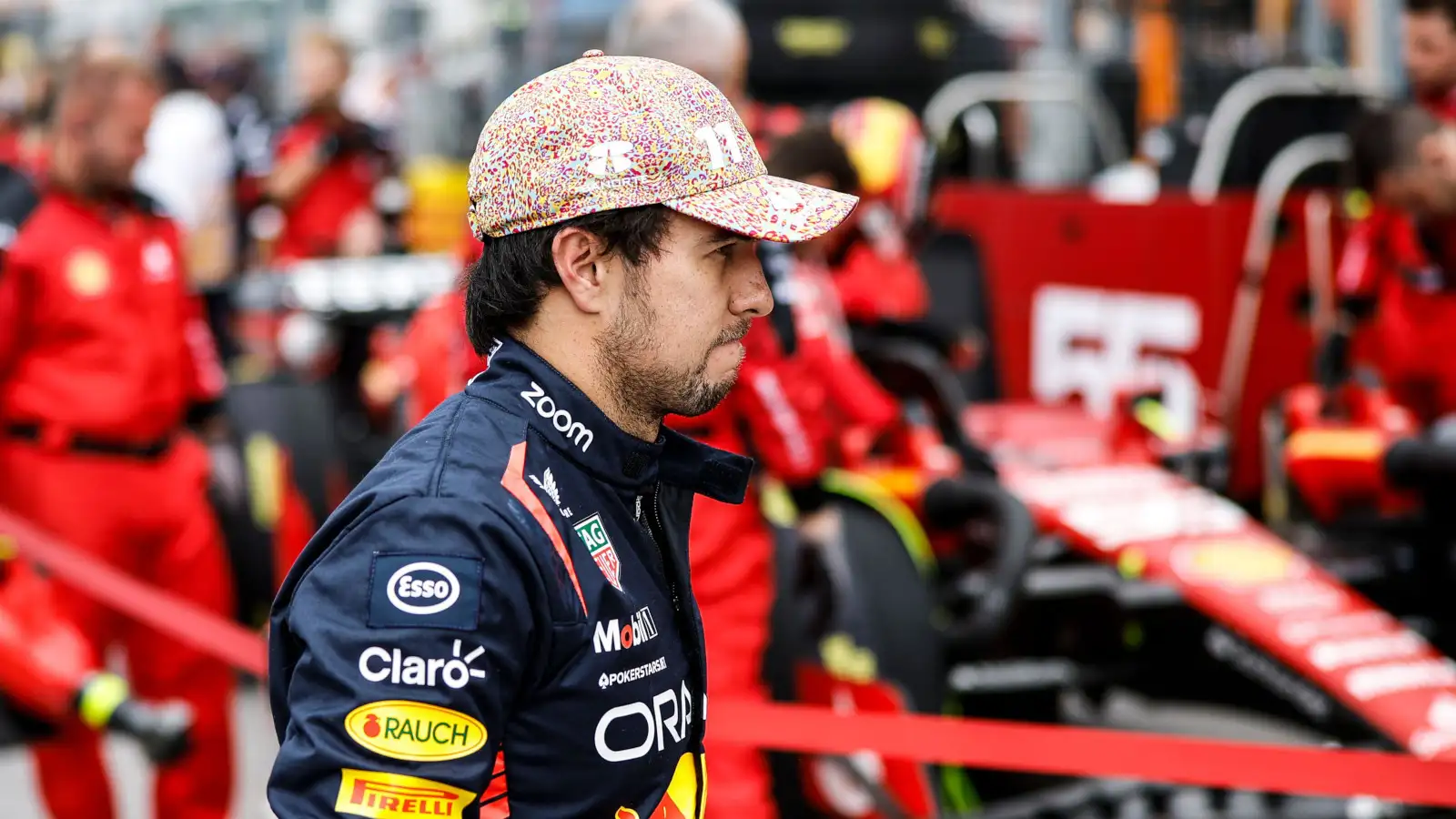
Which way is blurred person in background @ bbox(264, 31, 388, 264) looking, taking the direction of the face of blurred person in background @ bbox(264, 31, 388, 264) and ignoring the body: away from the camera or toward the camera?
toward the camera

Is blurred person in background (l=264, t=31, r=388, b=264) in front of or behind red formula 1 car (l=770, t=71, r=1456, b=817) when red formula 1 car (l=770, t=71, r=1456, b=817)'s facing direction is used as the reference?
behind

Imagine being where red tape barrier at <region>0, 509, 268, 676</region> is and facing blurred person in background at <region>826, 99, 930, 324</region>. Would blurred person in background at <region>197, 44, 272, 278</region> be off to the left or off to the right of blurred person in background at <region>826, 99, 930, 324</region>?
left

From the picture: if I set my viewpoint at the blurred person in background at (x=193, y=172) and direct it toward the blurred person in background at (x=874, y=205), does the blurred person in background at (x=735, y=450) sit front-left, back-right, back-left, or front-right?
front-right

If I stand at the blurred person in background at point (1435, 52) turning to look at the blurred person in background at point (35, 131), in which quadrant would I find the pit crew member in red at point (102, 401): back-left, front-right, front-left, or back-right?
front-left

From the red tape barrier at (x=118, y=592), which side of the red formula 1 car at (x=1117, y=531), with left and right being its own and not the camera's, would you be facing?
right

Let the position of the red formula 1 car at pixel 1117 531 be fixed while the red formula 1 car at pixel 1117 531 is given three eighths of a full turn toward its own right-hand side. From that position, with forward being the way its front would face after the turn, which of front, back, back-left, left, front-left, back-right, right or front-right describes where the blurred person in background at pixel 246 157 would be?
front-right

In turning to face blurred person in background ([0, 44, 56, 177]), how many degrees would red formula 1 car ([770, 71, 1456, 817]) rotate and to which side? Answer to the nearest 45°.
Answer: approximately 180°

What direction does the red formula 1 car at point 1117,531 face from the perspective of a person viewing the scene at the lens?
facing the viewer and to the right of the viewer

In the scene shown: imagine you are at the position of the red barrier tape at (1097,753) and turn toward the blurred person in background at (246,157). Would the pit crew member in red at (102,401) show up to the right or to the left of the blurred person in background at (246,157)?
left

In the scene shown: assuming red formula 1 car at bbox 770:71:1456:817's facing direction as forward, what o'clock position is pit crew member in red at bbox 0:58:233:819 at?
The pit crew member in red is roughly at 4 o'clock from the red formula 1 car.

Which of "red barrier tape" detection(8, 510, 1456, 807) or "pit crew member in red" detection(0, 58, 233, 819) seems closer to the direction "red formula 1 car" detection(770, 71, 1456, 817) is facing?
the red barrier tape
